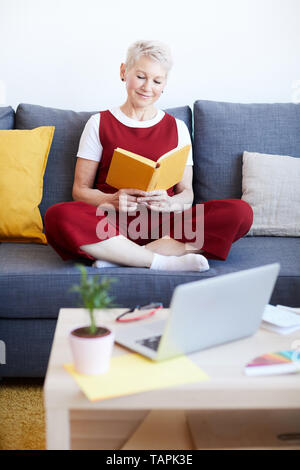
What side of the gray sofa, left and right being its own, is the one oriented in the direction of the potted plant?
front

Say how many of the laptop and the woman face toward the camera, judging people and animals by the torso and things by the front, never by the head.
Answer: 1

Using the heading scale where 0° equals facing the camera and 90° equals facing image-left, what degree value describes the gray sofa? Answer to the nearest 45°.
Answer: approximately 0°

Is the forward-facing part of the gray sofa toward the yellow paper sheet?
yes

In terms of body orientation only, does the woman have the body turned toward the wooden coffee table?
yes

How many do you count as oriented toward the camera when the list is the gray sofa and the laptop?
1

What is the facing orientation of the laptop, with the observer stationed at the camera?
facing away from the viewer and to the left of the viewer
